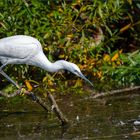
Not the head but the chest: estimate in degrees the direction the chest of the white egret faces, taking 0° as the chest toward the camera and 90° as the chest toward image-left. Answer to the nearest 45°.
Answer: approximately 270°
